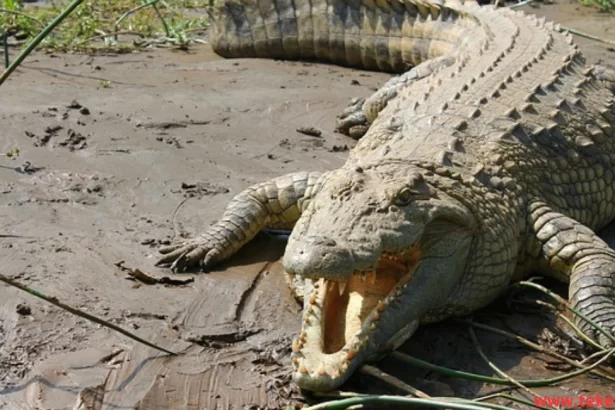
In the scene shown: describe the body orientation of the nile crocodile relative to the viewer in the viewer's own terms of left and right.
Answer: facing the viewer and to the left of the viewer
